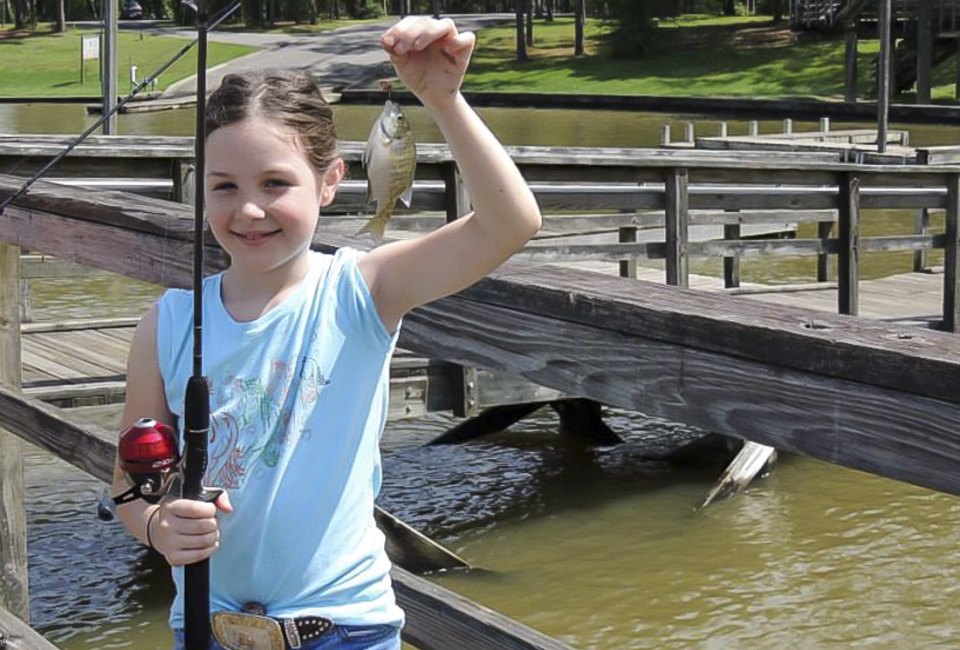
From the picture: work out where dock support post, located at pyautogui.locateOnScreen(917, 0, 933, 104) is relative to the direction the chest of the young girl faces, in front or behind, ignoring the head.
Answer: behind

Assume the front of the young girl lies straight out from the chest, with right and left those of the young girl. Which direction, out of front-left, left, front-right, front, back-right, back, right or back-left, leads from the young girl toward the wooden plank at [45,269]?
back-right

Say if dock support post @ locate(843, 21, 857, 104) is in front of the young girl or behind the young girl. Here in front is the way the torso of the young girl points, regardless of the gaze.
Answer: behind

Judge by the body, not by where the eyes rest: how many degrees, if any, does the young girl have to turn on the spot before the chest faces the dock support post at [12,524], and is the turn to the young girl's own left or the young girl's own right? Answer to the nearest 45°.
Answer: approximately 135° to the young girl's own right

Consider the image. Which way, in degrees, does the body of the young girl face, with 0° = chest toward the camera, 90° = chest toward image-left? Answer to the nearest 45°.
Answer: approximately 45°
